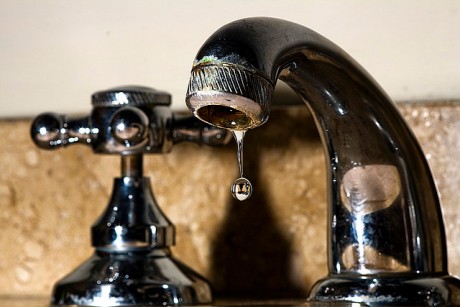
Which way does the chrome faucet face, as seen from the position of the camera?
facing the viewer and to the left of the viewer
